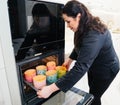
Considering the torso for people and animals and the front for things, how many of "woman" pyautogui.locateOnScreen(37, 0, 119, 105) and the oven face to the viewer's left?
1

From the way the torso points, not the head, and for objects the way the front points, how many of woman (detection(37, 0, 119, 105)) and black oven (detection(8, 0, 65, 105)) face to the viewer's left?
1

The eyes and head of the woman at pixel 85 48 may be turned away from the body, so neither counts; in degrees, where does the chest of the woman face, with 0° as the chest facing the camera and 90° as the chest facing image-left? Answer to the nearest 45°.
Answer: approximately 90°

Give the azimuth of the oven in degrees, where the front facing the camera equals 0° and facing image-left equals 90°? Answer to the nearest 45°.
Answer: approximately 315°
